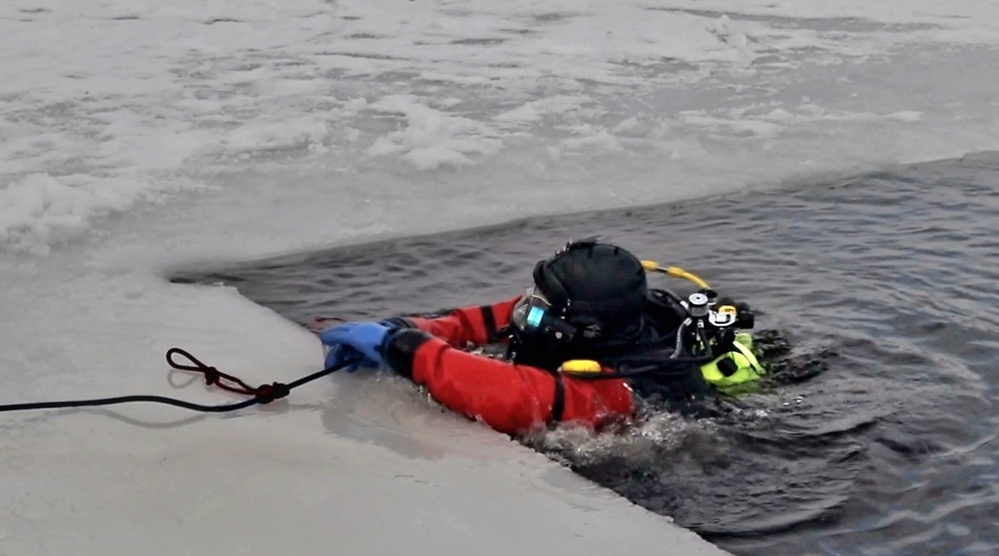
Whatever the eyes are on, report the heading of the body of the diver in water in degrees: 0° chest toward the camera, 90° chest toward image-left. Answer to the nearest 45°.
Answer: approximately 90°
